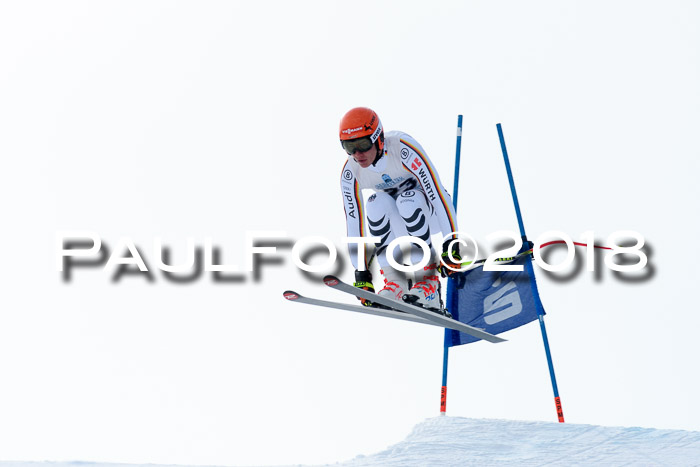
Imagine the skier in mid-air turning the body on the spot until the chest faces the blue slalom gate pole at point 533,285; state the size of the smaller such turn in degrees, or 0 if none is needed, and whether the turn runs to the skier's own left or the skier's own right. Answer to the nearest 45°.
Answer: approximately 180°

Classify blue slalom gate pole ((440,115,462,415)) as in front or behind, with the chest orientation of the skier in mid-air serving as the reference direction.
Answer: behind

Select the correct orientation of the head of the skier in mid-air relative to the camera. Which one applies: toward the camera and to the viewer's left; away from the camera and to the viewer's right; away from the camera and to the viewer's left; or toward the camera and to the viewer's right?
toward the camera and to the viewer's left

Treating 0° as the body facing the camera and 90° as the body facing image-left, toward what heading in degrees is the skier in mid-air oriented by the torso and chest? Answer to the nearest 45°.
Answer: approximately 45°

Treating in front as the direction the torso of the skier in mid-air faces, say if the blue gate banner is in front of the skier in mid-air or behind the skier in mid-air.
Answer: behind
